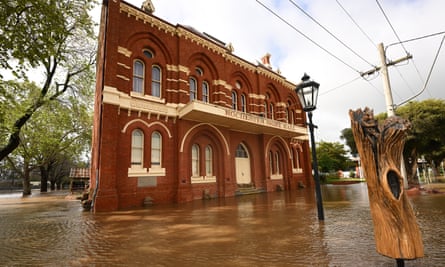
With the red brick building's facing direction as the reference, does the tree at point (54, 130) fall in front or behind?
behind

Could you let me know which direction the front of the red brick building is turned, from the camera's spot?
facing the viewer and to the right of the viewer

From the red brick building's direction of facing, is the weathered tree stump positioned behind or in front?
in front

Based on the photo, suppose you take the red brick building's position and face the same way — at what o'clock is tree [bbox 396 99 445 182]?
The tree is roughly at 10 o'clock from the red brick building.

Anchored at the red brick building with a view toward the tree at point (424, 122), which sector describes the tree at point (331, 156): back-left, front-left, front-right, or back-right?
front-left

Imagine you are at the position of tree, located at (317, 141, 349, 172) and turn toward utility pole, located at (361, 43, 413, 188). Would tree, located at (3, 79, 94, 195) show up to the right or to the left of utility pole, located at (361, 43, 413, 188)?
right

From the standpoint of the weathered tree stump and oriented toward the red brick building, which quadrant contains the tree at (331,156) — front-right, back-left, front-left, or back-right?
front-right

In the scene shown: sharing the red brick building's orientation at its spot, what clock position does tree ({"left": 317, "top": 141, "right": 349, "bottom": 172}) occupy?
The tree is roughly at 9 o'clock from the red brick building.

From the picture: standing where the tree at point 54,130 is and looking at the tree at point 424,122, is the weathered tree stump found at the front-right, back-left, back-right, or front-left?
front-right

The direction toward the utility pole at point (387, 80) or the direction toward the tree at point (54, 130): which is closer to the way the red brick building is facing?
the utility pole

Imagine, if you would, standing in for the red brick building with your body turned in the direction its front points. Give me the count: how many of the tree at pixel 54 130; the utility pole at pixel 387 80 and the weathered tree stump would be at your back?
1

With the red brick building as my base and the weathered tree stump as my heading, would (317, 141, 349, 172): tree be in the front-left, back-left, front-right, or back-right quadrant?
back-left

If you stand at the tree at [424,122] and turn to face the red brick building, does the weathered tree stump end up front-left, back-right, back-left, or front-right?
front-left

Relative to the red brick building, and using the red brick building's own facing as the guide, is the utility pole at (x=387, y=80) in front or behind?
in front
